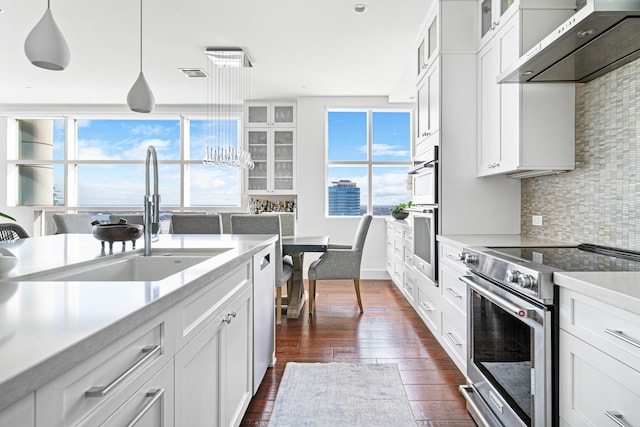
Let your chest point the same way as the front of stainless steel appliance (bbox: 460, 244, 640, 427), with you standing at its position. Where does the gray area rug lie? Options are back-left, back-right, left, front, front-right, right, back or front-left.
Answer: front-right

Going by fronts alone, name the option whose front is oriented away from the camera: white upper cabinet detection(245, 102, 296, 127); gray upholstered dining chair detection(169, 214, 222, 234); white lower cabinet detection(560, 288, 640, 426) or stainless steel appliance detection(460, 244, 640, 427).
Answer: the gray upholstered dining chair

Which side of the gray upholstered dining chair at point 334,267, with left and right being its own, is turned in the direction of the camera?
left

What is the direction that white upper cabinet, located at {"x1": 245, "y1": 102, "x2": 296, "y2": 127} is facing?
toward the camera

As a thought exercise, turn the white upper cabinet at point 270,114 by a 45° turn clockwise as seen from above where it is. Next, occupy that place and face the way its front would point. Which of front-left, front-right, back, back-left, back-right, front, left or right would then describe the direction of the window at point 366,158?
back-left

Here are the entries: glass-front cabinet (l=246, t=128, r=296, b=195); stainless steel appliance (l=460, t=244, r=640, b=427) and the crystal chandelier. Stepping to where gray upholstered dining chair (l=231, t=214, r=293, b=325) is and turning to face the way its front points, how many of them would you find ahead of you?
2

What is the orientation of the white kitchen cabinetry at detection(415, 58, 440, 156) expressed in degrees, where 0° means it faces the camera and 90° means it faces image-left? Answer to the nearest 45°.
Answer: approximately 90°

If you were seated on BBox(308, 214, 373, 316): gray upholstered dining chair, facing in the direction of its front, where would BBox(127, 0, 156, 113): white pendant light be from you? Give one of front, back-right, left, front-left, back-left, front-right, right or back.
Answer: front-left

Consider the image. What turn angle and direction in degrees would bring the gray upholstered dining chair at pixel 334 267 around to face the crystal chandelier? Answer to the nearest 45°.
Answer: approximately 45° to its right

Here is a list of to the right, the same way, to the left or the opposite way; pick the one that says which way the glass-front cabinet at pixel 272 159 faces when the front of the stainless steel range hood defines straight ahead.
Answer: to the left

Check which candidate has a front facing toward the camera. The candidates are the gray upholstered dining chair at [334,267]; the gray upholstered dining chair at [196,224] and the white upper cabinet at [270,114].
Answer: the white upper cabinet

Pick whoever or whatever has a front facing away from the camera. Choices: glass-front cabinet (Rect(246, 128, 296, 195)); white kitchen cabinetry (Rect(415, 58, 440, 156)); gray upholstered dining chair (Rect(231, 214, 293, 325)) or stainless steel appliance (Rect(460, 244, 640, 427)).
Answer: the gray upholstered dining chair

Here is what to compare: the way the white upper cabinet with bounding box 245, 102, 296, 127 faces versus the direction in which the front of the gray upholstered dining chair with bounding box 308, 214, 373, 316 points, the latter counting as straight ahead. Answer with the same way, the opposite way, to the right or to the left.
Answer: to the left

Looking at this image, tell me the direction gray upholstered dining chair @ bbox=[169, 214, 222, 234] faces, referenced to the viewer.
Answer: facing away from the viewer

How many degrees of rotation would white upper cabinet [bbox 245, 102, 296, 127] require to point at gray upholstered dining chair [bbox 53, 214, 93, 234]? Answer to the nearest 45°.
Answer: approximately 45° to its right

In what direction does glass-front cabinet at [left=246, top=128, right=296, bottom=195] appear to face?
toward the camera

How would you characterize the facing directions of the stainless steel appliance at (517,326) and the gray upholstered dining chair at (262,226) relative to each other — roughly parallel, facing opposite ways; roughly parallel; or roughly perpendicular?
roughly perpendicular

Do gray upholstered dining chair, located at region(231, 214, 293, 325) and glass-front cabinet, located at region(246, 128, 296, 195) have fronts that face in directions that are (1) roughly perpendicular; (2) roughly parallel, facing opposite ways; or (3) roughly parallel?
roughly parallel, facing opposite ways

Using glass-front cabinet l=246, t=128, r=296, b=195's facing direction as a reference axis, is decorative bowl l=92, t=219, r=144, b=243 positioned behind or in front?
in front
